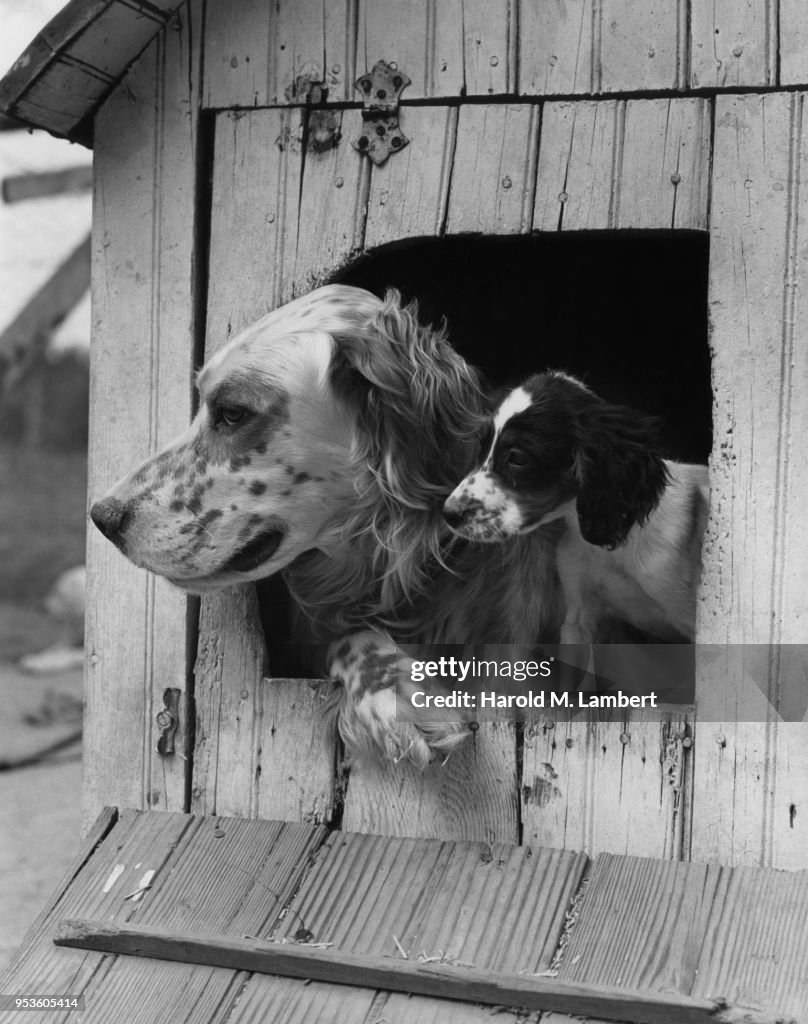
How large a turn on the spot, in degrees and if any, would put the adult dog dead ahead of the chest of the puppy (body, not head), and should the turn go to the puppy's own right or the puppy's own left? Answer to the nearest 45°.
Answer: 0° — it already faces it

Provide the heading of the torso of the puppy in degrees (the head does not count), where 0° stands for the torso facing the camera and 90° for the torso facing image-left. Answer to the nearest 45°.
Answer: approximately 90°
